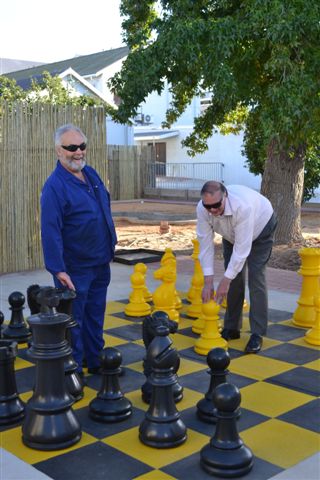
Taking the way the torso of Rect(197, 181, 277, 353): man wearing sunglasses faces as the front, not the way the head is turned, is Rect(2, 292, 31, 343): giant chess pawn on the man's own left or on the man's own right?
on the man's own right

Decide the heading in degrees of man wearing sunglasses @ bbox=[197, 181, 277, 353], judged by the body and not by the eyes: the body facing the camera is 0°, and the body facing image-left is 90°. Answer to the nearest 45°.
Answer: approximately 45°

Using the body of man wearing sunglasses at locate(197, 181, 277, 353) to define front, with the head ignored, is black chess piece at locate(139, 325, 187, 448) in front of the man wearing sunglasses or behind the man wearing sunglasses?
in front

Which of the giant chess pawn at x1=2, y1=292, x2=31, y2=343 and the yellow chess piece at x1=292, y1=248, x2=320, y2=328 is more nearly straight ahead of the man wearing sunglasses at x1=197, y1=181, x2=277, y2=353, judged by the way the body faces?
the giant chess pawn

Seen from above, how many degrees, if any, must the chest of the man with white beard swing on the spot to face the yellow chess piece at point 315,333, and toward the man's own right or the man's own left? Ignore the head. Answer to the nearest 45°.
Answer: approximately 45° to the man's own left

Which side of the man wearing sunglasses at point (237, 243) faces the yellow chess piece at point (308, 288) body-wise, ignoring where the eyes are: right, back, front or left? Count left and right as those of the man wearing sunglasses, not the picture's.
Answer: back

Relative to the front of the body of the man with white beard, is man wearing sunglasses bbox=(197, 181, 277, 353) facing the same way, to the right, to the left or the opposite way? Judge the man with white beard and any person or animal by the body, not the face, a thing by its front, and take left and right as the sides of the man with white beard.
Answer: to the right

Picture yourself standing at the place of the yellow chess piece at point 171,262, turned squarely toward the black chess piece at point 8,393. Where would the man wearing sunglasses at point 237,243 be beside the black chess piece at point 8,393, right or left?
left

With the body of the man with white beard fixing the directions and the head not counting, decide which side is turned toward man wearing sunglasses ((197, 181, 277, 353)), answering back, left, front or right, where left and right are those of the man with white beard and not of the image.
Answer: left

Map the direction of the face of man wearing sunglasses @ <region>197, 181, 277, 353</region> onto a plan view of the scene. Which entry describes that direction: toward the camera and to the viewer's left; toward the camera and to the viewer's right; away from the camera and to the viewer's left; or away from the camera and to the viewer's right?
toward the camera and to the viewer's left

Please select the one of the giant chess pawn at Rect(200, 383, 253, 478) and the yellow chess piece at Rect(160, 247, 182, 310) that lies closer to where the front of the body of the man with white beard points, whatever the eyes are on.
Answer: the giant chess pawn

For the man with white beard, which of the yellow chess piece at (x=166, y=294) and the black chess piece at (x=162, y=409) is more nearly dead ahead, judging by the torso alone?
the black chess piece

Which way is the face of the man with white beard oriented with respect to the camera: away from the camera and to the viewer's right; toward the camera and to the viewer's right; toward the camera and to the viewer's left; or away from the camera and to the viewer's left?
toward the camera and to the viewer's right

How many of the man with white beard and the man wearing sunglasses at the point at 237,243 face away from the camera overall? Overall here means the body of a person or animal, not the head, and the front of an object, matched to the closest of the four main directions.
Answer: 0

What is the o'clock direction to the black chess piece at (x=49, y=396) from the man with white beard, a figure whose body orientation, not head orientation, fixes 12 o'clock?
The black chess piece is roughly at 2 o'clock from the man with white beard.
